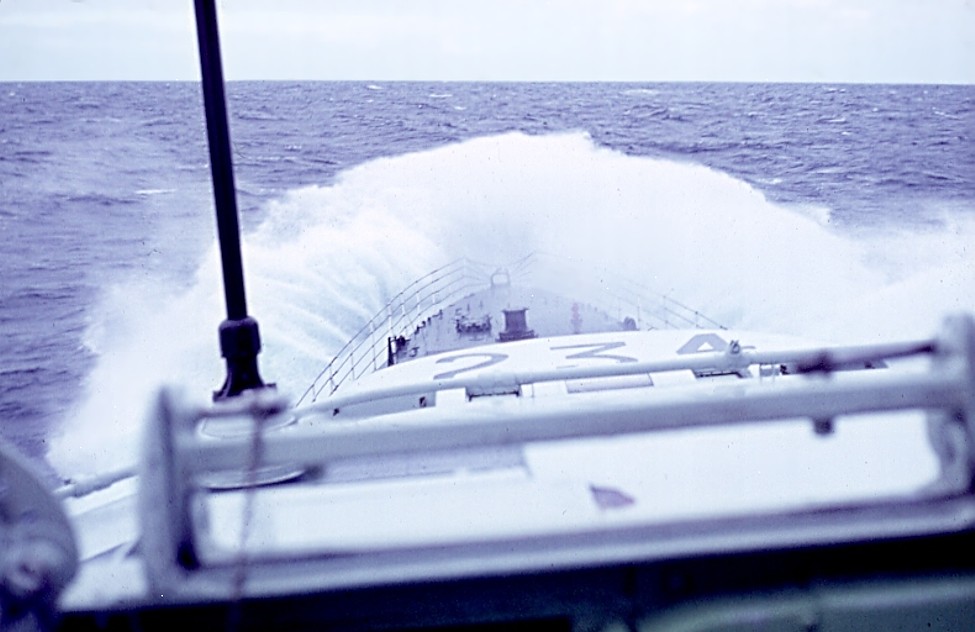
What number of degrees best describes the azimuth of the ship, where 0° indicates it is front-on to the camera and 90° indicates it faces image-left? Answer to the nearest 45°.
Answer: approximately 180°
